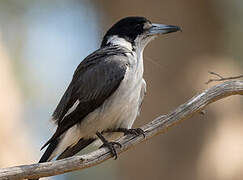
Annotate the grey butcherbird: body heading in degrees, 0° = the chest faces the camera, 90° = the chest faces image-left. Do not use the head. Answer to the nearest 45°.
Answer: approximately 270°
